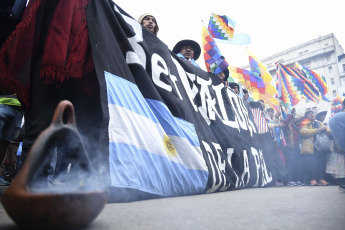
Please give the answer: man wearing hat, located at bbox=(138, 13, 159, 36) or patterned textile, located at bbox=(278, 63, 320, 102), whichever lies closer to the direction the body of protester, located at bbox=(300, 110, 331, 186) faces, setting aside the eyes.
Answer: the man wearing hat

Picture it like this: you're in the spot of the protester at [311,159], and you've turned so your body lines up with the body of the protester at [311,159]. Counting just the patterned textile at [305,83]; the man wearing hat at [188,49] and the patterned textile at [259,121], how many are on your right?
2

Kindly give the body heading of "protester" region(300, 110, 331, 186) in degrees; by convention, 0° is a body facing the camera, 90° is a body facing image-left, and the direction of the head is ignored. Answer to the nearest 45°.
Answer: approximately 315°

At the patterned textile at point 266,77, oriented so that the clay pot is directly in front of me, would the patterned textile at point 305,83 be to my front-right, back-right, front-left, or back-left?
back-left

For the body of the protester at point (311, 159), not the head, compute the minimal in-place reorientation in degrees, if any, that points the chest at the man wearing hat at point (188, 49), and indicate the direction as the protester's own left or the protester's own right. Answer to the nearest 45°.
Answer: approximately 90° to the protester's own right

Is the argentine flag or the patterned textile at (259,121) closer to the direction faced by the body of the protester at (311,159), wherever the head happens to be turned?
the argentine flag

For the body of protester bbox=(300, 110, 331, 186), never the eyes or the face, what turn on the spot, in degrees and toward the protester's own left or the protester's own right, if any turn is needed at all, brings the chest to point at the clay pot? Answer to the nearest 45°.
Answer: approximately 45° to the protester's own right
